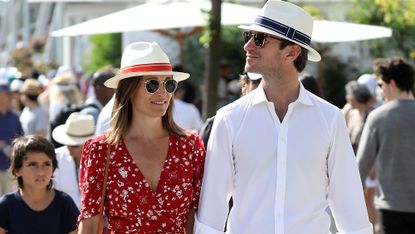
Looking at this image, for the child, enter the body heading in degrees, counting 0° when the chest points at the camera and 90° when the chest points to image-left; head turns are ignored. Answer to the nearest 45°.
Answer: approximately 0°

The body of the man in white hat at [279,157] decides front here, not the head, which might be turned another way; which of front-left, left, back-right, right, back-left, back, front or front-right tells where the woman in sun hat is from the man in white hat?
right

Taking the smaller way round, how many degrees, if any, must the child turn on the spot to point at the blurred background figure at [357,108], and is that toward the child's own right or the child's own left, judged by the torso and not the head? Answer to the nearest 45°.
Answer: approximately 135° to the child's own left

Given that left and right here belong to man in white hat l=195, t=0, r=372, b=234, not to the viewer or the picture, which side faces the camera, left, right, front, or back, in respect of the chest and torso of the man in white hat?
front

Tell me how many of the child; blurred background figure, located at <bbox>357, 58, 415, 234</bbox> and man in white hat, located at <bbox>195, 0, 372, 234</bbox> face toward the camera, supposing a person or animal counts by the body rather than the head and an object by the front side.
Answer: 2

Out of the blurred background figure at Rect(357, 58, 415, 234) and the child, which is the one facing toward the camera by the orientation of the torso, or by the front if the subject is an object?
the child

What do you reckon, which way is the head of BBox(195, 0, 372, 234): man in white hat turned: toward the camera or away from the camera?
toward the camera

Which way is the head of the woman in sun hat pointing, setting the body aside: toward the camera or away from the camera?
toward the camera

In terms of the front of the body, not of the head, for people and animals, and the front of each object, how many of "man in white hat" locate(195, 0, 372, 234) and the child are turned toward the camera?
2

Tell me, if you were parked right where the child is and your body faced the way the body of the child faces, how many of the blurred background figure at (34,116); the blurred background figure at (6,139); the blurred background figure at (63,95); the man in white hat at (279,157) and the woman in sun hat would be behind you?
3

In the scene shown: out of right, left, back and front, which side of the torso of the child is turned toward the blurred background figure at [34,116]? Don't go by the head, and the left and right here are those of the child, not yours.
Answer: back
